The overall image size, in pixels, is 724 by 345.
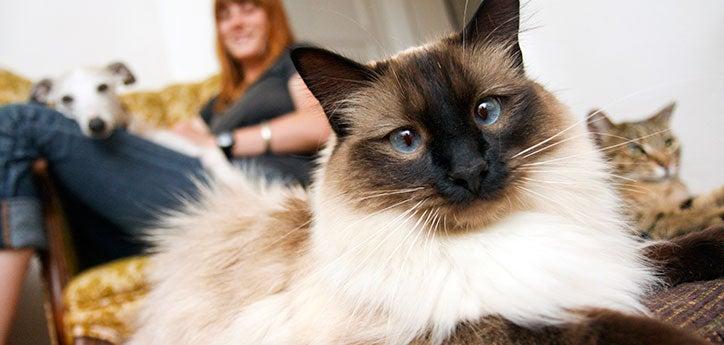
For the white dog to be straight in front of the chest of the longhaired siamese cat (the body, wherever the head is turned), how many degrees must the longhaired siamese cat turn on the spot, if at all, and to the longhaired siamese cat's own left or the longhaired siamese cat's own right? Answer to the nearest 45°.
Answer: approximately 180°

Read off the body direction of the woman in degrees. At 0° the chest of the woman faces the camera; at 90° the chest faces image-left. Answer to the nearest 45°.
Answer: approximately 45°

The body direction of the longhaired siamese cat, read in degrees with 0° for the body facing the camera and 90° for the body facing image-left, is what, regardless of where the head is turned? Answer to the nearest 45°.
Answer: approximately 315°

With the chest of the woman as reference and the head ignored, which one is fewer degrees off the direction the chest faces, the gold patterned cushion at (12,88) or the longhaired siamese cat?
the longhaired siamese cat

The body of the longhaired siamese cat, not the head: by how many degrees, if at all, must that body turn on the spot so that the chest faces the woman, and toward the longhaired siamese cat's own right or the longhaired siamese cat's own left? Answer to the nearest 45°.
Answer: approximately 180°

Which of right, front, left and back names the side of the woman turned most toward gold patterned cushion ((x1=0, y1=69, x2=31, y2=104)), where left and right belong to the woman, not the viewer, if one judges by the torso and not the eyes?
right
